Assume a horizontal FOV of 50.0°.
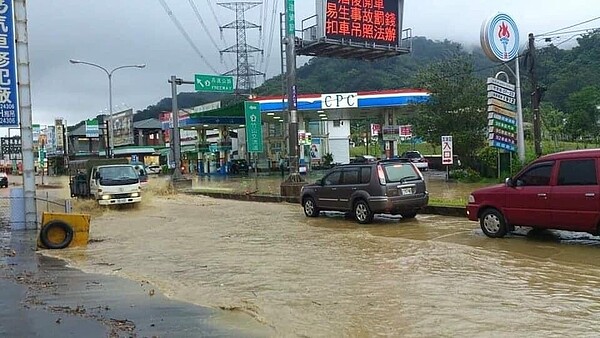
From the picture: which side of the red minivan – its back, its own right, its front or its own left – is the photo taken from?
left

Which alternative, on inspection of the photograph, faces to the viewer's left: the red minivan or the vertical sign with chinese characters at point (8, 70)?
the red minivan

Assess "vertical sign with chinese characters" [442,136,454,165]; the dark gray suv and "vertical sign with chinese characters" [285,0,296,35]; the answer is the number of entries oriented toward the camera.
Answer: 2

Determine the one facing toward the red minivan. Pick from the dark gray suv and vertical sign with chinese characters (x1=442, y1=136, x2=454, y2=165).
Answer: the vertical sign with chinese characters

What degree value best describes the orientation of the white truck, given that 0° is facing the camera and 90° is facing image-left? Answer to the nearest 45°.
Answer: approximately 315°

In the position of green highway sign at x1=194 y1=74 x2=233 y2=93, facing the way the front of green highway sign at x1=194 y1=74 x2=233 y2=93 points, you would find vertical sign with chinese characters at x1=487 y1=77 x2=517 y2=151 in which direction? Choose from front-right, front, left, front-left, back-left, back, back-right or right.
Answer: front-left

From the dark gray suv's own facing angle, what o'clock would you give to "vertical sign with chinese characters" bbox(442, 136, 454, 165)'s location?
The vertical sign with chinese characters is roughly at 2 o'clock from the dark gray suv.

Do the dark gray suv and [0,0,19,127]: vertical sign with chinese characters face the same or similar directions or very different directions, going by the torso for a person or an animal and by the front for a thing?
very different directions

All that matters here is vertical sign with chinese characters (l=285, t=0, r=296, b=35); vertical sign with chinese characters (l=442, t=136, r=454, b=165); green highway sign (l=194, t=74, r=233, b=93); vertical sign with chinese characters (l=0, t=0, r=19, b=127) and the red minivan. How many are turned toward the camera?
4

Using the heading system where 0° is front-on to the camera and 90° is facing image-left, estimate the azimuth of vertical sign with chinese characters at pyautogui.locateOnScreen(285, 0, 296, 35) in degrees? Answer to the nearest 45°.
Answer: approximately 0°

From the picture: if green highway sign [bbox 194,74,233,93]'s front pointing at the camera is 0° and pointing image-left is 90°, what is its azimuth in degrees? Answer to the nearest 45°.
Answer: approximately 0°
